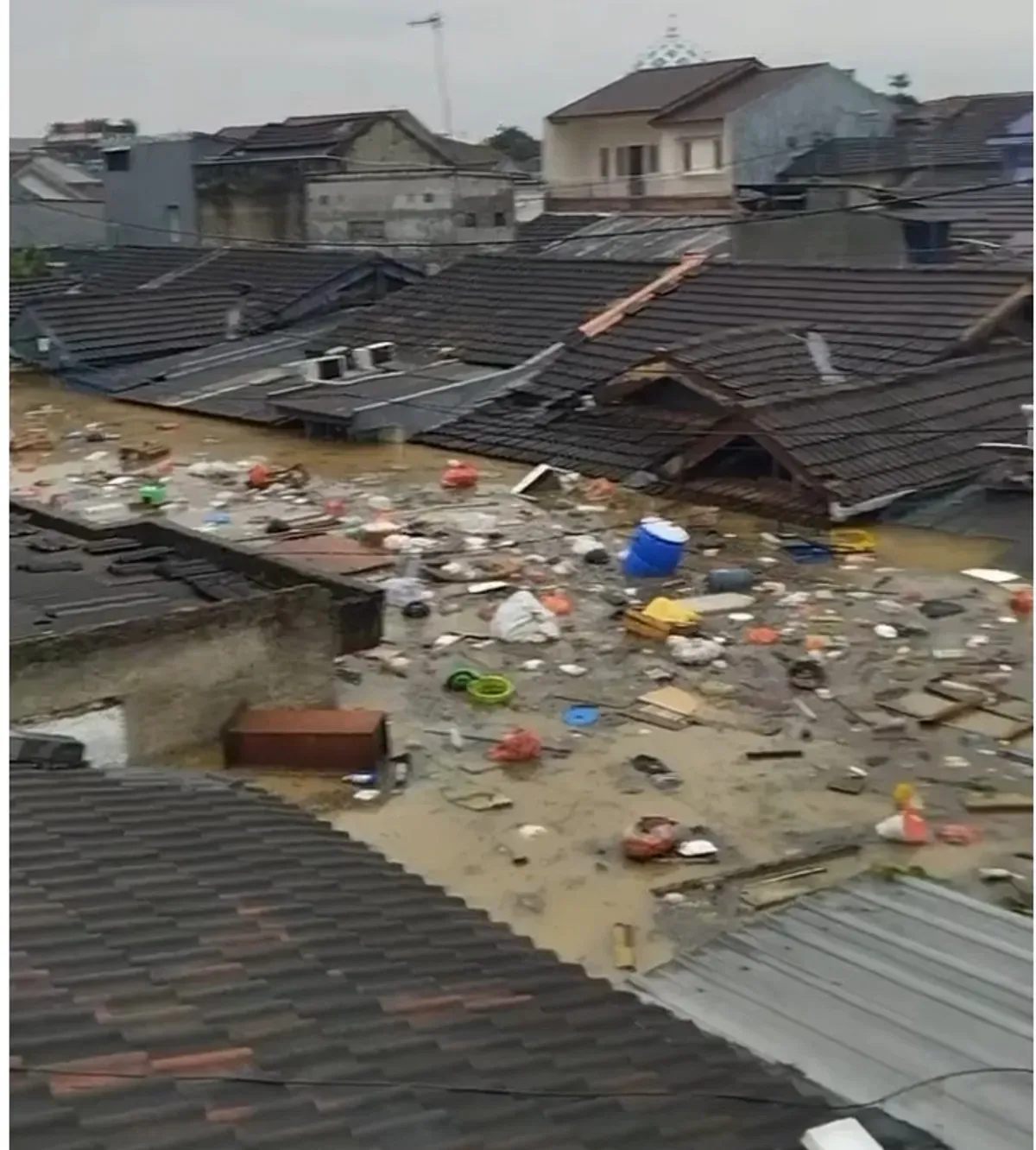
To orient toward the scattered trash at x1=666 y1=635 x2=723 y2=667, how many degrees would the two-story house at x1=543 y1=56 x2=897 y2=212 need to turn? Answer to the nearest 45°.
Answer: approximately 45° to its left

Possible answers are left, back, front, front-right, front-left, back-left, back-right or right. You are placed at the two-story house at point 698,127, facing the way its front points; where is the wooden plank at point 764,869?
front-left

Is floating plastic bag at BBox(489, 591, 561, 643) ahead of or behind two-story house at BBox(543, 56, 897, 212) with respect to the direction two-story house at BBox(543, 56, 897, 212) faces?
ahead

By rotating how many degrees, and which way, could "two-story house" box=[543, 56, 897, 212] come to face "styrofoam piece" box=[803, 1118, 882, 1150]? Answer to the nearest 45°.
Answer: approximately 45° to its left

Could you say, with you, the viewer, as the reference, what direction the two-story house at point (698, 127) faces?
facing the viewer and to the left of the viewer

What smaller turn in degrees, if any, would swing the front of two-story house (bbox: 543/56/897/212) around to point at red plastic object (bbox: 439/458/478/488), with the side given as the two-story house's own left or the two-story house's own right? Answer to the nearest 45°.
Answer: approximately 45° to the two-story house's own left

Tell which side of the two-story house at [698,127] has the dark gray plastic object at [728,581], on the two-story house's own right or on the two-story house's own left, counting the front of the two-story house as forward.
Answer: on the two-story house's own left

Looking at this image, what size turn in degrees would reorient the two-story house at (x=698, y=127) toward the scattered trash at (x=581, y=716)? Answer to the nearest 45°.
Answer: approximately 45° to its left

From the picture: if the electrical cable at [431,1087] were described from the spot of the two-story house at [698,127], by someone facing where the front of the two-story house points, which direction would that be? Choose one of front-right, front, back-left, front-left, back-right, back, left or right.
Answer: front-left

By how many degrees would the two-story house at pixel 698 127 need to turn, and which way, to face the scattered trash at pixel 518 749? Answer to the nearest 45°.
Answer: approximately 45° to its left
